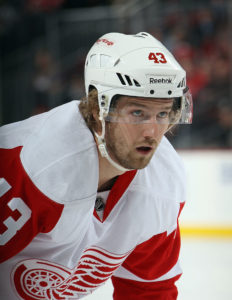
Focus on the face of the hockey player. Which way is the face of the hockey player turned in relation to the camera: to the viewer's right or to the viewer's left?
to the viewer's right

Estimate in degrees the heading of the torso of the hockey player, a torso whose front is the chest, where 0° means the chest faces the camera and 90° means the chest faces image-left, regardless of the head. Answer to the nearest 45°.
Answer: approximately 315°
